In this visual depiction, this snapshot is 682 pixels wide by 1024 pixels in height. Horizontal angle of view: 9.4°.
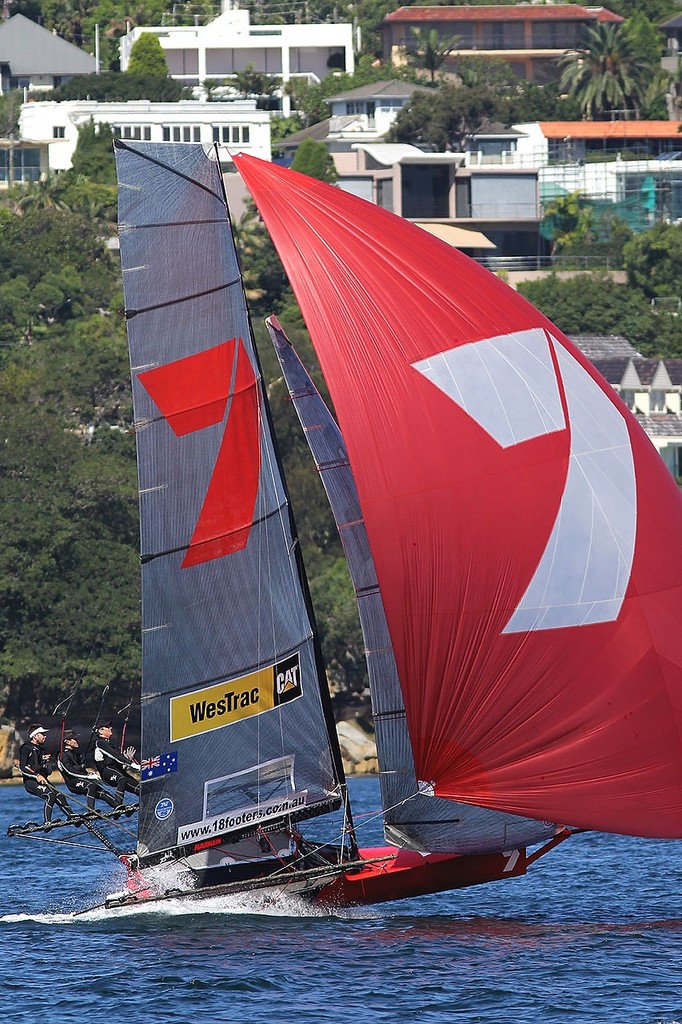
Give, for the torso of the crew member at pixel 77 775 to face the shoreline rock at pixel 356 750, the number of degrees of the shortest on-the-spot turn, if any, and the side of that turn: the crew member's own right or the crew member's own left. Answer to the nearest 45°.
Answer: approximately 135° to the crew member's own left
